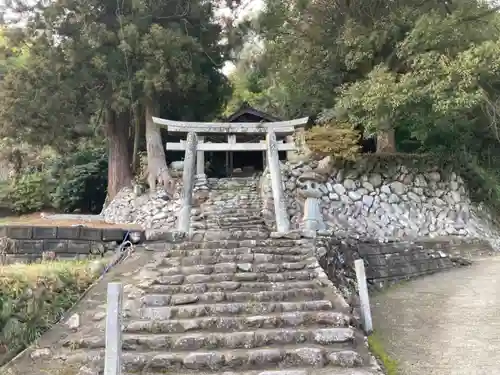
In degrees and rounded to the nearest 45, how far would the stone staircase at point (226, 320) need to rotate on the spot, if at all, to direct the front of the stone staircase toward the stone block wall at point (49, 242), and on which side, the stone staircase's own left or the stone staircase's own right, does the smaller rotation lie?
approximately 135° to the stone staircase's own right

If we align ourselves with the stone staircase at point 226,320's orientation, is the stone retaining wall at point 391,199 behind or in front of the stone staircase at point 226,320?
behind

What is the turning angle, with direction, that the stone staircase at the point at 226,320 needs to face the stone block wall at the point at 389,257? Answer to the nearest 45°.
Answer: approximately 135° to its left

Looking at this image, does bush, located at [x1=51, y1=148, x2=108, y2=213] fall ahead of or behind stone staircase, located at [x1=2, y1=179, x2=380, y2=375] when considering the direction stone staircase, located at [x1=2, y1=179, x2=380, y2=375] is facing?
behind

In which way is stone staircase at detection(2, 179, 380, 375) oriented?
toward the camera

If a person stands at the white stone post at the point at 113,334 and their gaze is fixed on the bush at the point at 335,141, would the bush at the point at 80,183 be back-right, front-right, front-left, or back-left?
front-left

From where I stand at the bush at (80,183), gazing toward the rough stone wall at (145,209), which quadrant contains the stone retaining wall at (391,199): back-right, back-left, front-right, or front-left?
front-left

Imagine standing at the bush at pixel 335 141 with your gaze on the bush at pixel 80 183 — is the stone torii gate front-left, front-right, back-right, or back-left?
front-left

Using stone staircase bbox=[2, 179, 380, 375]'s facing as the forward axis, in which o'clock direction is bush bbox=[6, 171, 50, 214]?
The bush is roughly at 5 o'clock from the stone staircase.

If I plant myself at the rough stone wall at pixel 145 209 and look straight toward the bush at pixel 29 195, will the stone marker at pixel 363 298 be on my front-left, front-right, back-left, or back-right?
back-left

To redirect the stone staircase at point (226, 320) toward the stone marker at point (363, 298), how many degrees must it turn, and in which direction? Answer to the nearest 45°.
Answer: approximately 90° to its left

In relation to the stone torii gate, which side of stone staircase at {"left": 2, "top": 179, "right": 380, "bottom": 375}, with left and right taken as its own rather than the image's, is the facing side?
back

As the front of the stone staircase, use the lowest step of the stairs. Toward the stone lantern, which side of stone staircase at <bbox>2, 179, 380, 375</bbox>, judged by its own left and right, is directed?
back
